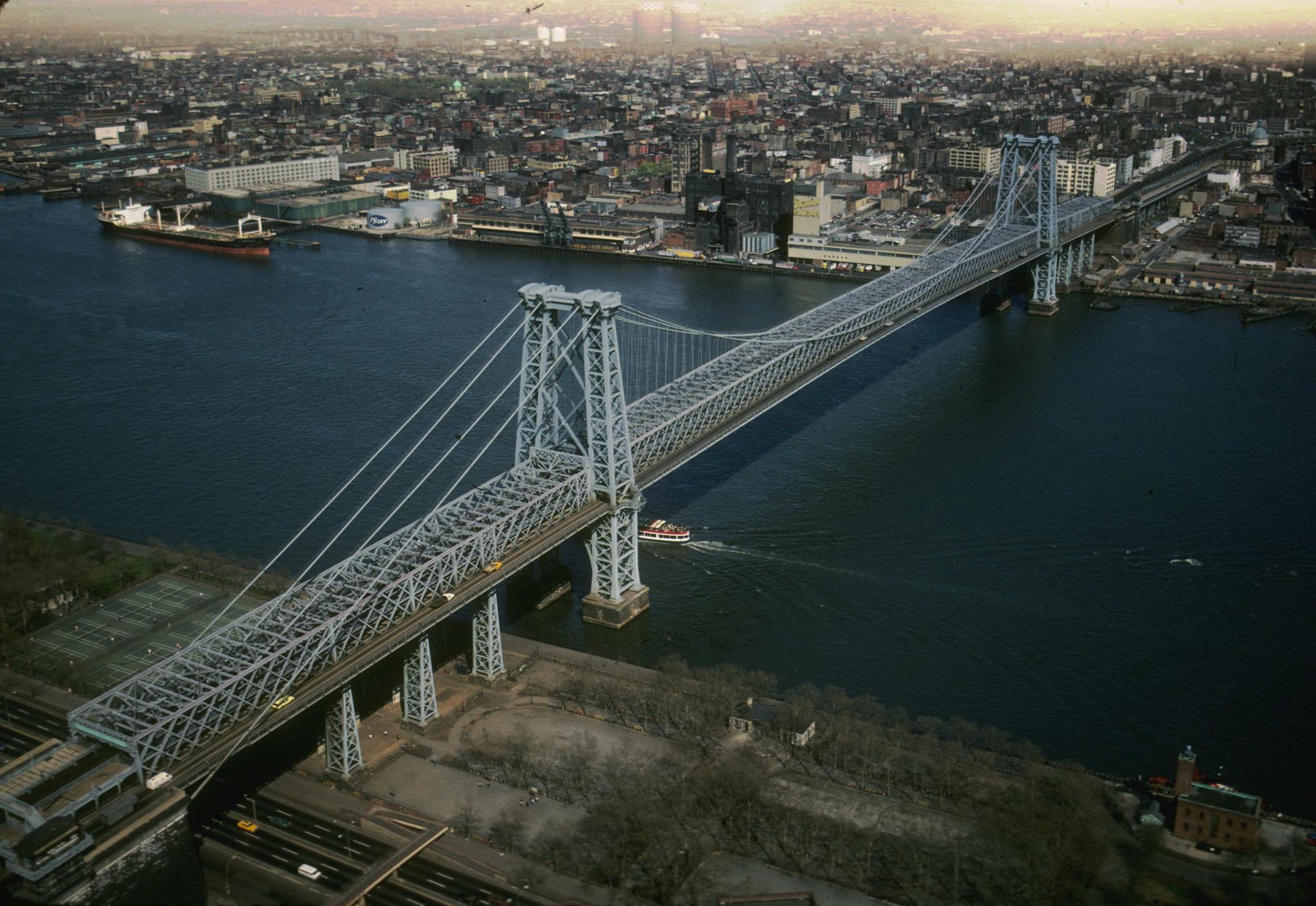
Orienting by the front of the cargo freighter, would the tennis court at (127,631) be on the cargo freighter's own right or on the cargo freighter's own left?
on the cargo freighter's own right

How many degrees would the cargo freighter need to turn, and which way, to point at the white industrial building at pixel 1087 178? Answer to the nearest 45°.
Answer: approximately 45° to its left

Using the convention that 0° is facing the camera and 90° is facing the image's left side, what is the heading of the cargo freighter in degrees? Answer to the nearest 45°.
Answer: approximately 315°

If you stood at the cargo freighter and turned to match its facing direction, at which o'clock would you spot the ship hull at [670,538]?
The ship hull is roughly at 1 o'clock from the cargo freighter.
